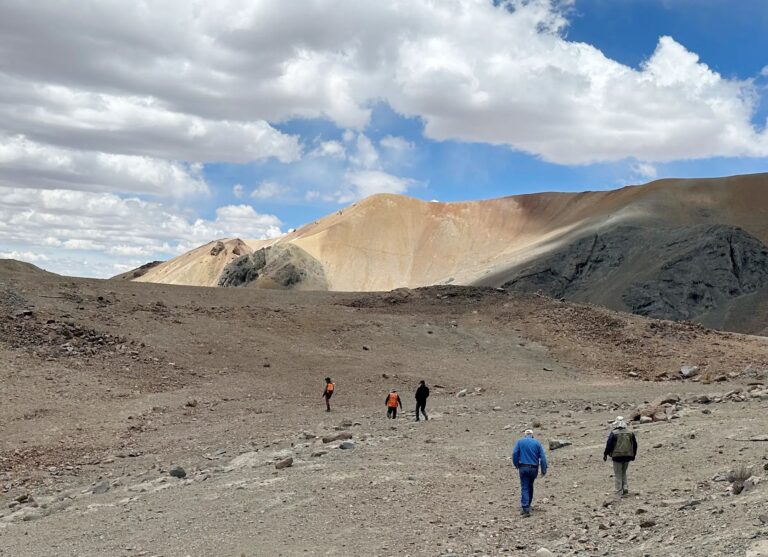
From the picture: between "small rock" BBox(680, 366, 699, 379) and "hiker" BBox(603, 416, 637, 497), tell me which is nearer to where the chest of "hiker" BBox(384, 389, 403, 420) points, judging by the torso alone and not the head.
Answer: the small rock

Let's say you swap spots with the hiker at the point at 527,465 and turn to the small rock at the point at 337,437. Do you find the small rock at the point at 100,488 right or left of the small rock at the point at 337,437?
left

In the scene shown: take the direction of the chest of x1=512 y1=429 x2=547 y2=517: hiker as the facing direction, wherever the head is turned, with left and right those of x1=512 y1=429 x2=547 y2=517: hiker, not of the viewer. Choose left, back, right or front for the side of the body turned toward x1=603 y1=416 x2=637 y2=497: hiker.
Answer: right

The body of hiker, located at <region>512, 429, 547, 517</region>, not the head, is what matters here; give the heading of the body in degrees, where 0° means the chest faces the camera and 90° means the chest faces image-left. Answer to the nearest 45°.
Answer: approximately 180°

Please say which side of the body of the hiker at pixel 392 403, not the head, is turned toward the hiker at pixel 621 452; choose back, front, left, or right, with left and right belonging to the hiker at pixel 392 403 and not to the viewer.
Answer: back

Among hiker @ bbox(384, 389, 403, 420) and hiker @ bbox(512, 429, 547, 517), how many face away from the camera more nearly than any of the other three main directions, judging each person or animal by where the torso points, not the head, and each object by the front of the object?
2

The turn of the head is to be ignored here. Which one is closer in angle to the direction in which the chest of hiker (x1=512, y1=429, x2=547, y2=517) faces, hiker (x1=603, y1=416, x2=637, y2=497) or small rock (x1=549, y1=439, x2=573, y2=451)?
the small rock

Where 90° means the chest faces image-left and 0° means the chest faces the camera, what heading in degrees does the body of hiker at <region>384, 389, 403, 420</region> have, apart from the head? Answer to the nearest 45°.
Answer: approximately 180°

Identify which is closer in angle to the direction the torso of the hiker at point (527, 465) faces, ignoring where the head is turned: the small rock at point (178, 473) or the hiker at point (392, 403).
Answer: the hiker

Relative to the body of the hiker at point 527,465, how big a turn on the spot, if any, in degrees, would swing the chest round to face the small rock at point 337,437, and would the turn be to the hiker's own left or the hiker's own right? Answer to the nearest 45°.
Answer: approximately 45° to the hiker's own left

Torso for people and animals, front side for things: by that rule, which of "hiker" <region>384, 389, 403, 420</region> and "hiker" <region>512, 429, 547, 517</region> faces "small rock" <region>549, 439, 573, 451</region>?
"hiker" <region>512, 429, 547, 517</region>

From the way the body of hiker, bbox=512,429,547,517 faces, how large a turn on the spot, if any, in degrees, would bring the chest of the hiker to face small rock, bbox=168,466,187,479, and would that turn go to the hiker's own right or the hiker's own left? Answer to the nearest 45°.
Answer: approximately 45° to the hiker's own left

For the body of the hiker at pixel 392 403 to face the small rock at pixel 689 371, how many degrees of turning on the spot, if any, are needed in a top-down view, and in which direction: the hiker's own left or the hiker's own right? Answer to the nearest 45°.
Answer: approximately 45° to the hiker's own right

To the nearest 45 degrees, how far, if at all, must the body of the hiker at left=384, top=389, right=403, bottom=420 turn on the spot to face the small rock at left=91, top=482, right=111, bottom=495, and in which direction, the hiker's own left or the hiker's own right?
approximately 135° to the hiker's own left
